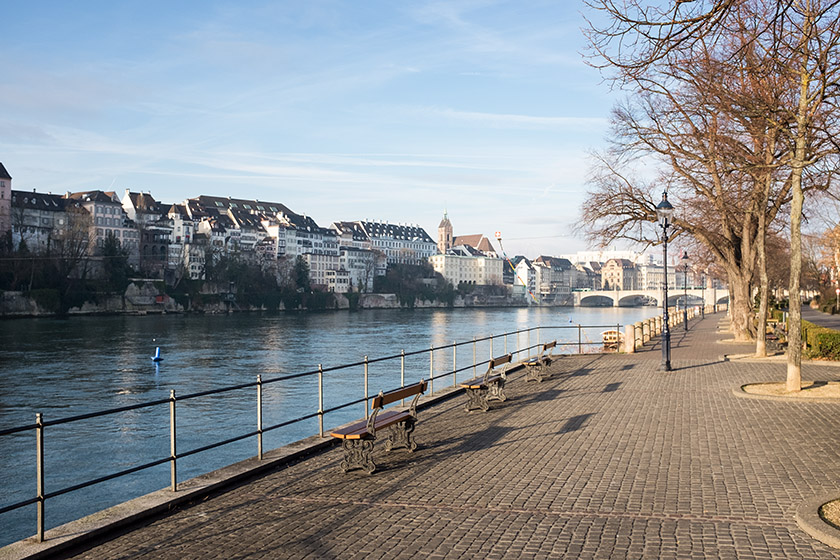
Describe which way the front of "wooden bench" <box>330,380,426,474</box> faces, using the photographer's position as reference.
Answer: facing away from the viewer and to the left of the viewer

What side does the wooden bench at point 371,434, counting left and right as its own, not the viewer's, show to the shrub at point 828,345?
right
